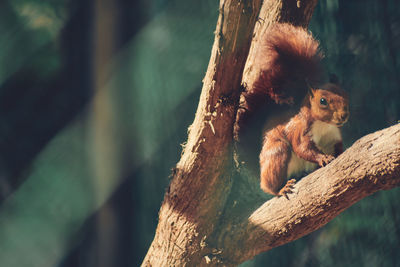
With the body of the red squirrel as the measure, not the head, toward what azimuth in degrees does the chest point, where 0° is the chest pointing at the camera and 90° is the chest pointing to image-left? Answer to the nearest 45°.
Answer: approximately 315°
